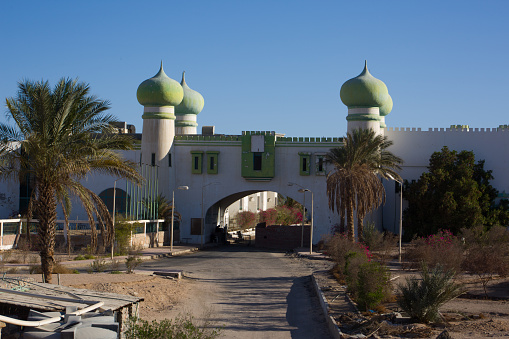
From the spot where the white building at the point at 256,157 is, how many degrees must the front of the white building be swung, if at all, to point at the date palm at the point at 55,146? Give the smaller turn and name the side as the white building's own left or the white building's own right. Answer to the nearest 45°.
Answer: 0° — it already faces it

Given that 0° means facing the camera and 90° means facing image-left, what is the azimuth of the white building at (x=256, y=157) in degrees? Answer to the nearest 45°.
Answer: approximately 0°

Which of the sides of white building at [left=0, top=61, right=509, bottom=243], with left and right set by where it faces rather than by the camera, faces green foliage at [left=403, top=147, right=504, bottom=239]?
left

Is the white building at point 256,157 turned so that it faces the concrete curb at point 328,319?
yes

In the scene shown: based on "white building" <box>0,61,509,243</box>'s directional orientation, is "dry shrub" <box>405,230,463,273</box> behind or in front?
in front

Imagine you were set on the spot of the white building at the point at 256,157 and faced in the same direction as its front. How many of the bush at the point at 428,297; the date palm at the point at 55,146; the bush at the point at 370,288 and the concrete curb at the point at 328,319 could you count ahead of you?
4

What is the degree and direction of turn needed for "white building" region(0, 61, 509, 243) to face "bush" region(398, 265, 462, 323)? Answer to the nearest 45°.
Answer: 0° — it already faces it

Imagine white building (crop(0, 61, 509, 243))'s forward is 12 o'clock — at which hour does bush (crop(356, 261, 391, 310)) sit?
The bush is roughly at 12 o'clock from the white building.

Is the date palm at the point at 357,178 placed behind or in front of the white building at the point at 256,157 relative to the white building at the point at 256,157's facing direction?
in front

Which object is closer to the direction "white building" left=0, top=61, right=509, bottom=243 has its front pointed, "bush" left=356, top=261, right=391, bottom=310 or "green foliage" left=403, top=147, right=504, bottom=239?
the bush
